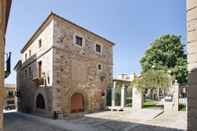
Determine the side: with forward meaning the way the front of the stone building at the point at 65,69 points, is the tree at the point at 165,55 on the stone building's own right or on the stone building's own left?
on the stone building's own left
